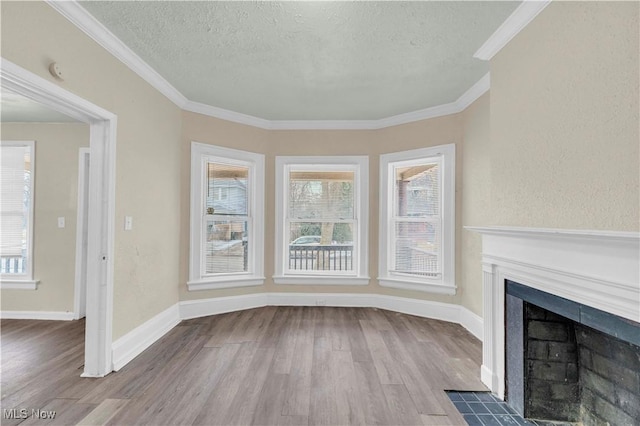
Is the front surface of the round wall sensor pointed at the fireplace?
yes

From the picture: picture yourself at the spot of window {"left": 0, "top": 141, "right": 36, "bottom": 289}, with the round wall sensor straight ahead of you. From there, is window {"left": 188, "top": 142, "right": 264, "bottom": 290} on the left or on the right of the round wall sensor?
left

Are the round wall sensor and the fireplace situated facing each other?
yes

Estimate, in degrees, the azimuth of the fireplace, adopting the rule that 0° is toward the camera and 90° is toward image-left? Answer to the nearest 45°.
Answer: approximately 45°

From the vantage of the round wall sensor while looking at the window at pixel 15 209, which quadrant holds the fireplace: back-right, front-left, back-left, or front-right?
back-right

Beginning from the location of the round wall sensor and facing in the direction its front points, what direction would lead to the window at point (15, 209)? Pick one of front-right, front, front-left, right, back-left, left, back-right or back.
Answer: back-left

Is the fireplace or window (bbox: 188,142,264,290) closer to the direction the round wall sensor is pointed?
the fireplace

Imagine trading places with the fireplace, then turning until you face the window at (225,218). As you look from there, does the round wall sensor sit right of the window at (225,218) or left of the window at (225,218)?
left

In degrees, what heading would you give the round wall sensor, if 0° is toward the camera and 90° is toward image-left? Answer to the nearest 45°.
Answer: approximately 315°

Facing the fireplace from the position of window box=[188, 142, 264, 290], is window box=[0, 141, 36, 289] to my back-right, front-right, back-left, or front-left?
back-right

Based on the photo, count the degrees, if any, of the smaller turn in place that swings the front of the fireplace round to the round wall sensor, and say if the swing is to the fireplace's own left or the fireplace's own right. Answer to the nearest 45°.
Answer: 0° — it already faces it

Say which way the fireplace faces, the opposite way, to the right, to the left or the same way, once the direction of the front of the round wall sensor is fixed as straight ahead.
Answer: the opposite way
